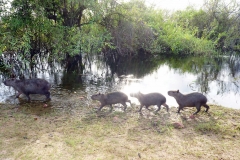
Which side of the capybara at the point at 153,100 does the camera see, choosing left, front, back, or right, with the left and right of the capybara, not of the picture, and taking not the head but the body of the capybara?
left

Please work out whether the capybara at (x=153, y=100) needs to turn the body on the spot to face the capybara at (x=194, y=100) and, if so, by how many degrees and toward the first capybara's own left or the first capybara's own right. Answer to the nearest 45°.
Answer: approximately 180°

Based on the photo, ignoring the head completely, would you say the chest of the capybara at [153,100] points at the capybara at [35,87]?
yes

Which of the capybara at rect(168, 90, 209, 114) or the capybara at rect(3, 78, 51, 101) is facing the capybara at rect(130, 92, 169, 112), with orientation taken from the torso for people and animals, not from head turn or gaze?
the capybara at rect(168, 90, 209, 114)

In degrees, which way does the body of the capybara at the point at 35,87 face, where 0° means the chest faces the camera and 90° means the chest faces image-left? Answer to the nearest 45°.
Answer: approximately 90°

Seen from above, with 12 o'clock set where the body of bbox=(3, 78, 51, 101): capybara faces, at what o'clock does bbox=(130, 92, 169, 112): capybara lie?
bbox=(130, 92, 169, 112): capybara is roughly at 7 o'clock from bbox=(3, 78, 51, 101): capybara.

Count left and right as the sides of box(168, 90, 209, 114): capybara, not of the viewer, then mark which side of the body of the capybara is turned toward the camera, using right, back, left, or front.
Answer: left

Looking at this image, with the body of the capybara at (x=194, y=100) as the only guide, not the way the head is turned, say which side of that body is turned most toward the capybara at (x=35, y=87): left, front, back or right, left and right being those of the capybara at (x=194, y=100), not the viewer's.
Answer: front
